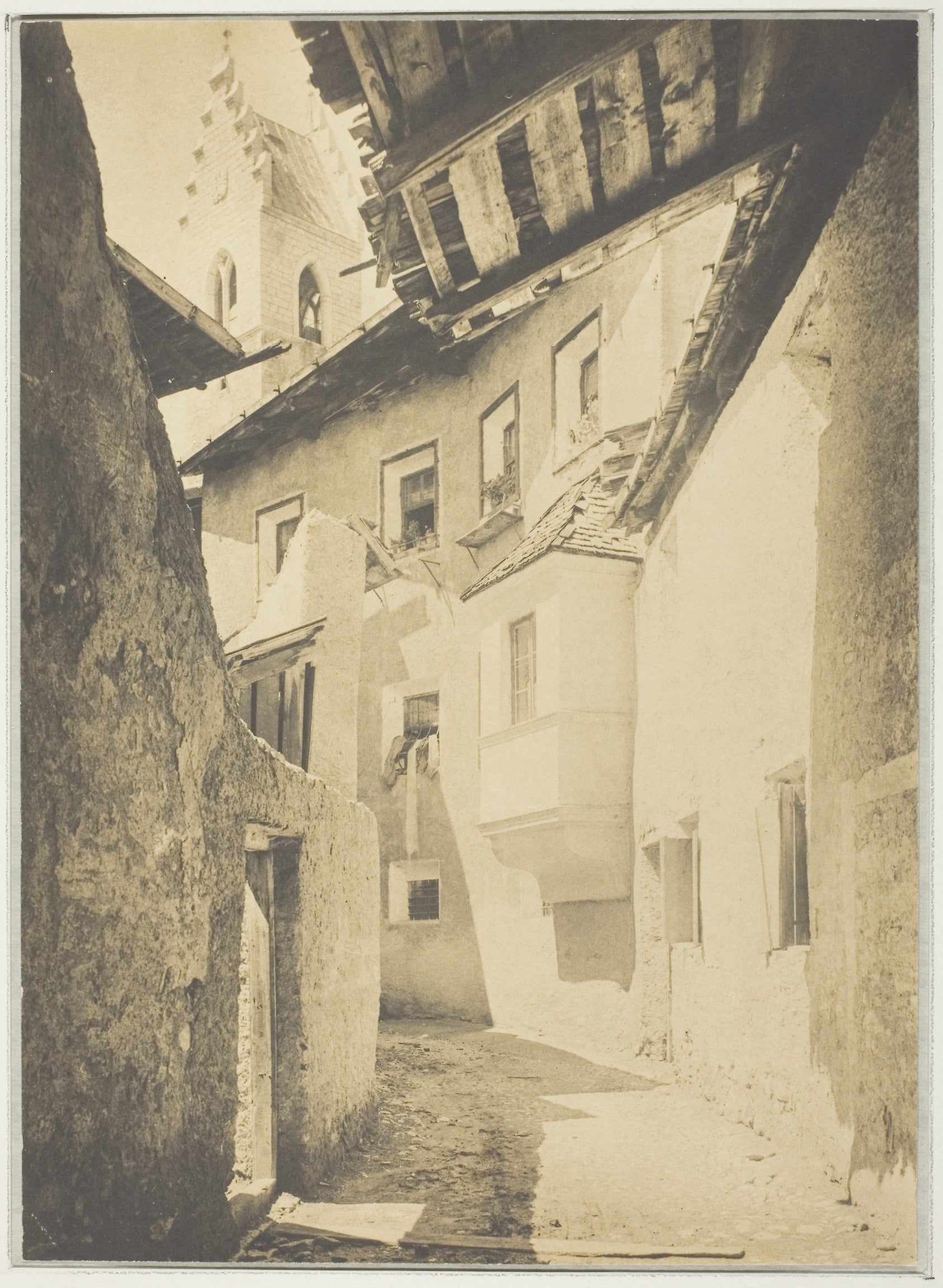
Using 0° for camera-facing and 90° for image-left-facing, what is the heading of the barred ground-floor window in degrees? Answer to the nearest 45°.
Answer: approximately 0°

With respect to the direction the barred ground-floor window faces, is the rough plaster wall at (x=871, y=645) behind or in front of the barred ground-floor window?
in front

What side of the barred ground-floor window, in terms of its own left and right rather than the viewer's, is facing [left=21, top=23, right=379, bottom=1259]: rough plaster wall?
front
